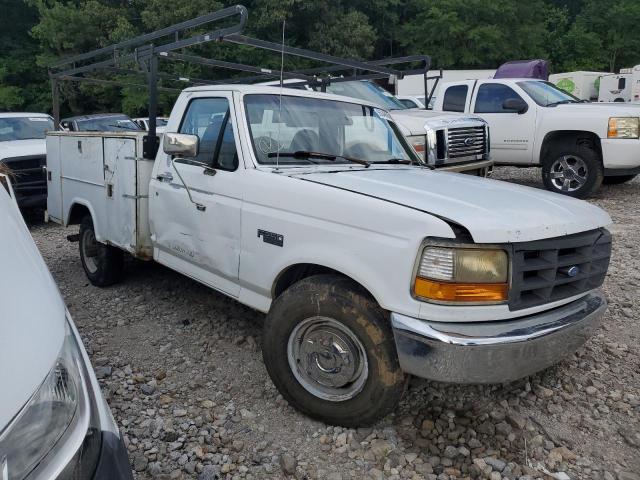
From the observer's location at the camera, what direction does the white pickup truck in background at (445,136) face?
facing the viewer and to the right of the viewer

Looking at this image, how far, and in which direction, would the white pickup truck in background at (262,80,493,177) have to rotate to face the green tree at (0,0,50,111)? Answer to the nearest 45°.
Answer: approximately 180°

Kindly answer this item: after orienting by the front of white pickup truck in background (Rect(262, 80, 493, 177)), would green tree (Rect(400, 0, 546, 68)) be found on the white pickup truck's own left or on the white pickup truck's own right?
on the white pickup truck's own left

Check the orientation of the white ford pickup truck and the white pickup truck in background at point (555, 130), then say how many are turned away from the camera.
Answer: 0

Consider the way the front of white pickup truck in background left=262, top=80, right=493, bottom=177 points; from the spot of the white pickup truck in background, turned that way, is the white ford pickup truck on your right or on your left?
on your right

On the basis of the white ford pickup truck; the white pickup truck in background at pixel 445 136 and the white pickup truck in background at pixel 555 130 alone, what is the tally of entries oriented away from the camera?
0

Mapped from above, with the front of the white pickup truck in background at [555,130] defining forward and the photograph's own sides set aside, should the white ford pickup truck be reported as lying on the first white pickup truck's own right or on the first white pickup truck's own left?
on the first white pickup truck's own right

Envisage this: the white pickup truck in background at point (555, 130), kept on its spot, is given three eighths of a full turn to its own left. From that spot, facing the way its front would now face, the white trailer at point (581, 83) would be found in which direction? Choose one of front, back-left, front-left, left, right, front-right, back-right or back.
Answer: front

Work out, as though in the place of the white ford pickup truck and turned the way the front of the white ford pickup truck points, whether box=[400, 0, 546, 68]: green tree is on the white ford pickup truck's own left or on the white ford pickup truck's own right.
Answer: on the white ford pickup truck's own left

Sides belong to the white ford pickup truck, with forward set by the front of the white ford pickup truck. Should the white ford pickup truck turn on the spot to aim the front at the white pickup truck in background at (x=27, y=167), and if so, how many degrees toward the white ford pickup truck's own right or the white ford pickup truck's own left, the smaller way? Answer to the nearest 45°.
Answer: approximately 180°

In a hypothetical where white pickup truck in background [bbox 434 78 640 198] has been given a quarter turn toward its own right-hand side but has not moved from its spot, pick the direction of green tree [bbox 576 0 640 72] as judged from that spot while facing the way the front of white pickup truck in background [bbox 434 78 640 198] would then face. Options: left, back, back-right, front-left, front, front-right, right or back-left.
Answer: back-right

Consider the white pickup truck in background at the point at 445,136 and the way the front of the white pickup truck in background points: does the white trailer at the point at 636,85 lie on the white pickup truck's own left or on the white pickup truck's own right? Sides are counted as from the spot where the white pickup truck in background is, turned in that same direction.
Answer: on the white pickup truck's own left
